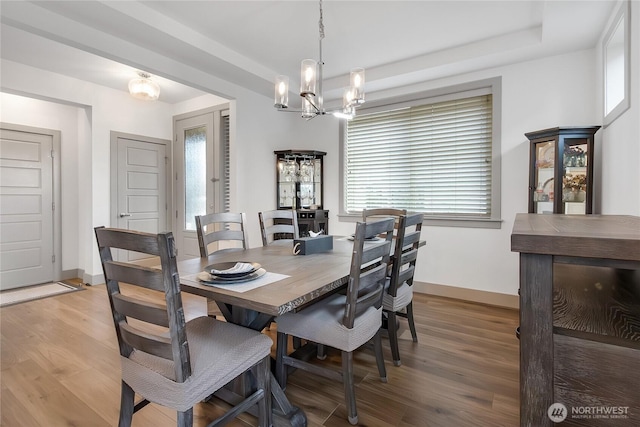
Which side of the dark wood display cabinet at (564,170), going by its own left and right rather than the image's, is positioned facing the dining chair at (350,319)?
front

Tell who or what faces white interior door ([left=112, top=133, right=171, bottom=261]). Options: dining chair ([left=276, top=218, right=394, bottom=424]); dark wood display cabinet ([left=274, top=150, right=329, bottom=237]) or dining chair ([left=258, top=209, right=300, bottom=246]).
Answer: dining chair ([left=276, top=218, right=394, bottom=424])

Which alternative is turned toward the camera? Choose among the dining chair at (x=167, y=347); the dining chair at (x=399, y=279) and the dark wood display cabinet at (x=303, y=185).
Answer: the dark wood display cabinet

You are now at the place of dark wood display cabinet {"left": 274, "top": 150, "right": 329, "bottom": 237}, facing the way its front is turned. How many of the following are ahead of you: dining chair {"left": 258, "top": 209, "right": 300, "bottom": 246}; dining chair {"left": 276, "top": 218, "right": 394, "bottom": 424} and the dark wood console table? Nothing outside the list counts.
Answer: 3

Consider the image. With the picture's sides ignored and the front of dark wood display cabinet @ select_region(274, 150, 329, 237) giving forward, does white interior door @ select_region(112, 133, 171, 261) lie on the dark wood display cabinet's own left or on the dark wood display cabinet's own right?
on the dark wood display cabinet's own right

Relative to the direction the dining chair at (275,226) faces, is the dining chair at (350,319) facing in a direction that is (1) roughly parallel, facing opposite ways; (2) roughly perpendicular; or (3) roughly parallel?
roughly parallel, facing opposite ways

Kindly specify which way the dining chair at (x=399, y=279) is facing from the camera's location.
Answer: facing away from the viewer and to the left of the viewer

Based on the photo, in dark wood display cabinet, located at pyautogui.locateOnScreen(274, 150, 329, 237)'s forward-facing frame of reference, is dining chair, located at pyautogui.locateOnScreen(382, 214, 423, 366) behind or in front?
in front

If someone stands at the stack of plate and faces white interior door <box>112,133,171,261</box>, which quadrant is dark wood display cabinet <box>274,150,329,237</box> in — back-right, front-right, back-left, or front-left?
front-right

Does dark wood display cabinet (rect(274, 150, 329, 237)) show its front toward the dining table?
yes

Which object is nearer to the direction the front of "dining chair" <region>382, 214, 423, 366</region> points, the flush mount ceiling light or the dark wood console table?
the flush mount ceiling light

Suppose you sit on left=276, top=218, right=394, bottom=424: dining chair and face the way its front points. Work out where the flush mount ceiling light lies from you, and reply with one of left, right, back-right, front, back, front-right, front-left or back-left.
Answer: front

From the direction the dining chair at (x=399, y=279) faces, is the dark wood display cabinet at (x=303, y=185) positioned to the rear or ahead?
ahead

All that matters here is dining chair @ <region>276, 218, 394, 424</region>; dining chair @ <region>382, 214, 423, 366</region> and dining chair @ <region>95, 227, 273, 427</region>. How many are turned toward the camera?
0

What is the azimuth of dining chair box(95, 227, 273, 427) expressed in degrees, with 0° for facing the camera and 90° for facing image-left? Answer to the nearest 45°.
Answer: approximately 225°

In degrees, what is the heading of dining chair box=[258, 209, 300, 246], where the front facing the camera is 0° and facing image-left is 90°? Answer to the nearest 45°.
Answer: approximately 315°

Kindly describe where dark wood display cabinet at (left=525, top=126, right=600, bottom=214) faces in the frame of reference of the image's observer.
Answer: facing the viewer and to the left of the viewer

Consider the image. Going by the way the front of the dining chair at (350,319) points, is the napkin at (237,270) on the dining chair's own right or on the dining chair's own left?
on the dining chair's own left

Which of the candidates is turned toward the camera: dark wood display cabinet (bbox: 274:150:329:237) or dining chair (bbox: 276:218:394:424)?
the dark wood display cabinet

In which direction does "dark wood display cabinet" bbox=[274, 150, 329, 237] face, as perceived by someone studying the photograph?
facing the viewer

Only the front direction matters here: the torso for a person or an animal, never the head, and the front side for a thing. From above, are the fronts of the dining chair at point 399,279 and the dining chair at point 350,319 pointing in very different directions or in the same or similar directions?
same or similar directions

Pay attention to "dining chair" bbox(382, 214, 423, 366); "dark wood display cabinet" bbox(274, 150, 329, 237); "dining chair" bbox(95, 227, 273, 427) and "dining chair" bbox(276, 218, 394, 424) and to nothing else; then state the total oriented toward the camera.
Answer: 1
